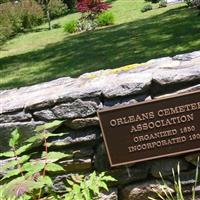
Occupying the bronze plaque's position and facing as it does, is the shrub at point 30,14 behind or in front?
behind

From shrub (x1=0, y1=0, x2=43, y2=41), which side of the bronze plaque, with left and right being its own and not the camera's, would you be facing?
back

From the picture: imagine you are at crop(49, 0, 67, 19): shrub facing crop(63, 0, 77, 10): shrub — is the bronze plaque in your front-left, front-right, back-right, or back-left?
back-right

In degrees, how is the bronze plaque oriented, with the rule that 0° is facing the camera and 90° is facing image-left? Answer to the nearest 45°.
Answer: approximately 0°

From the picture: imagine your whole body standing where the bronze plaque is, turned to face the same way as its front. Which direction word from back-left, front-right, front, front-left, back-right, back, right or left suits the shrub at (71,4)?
back

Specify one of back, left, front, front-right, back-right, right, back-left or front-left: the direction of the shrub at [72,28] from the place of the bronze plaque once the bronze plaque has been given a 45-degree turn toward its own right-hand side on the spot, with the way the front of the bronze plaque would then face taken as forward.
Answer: back-right

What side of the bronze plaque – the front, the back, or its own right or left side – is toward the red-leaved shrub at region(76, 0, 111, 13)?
back

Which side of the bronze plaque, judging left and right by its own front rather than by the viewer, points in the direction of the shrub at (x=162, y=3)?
back

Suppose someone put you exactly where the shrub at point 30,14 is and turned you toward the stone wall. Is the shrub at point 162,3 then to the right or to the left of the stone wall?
left

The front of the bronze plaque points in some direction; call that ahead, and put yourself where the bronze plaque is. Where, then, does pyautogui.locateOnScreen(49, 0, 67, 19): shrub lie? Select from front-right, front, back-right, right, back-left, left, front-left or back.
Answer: back

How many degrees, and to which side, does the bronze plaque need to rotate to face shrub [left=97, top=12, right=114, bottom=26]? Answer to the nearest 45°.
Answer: approximately 180°
